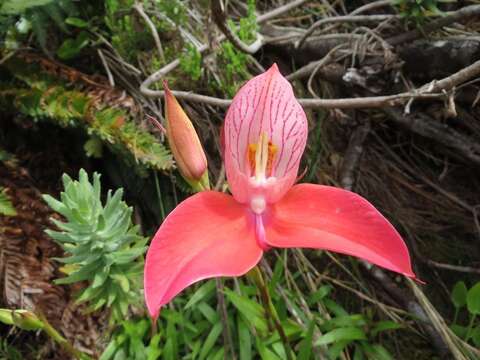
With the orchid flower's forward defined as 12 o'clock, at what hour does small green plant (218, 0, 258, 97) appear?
The small green plant is roughly at 6 o'clock from the orchid flower.

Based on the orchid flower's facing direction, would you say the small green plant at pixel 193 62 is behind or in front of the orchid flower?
behind

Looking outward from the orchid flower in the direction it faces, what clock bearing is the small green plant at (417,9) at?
The small green plant is roughly at 7 o'clock from the orchid flower.

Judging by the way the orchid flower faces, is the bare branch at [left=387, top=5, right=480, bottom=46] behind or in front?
behind

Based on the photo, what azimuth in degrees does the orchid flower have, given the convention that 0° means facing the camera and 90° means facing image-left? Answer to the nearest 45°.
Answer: approximately 0°
